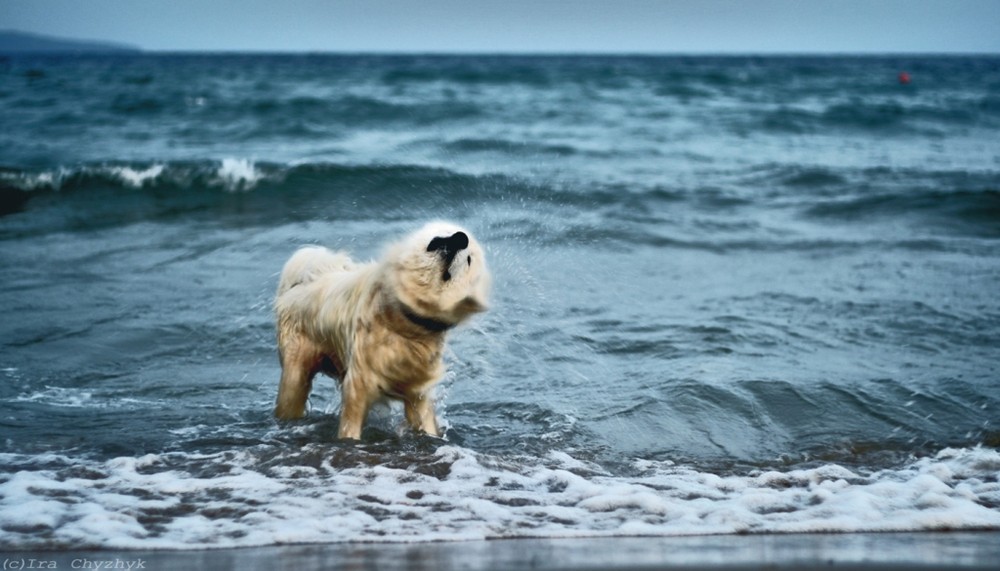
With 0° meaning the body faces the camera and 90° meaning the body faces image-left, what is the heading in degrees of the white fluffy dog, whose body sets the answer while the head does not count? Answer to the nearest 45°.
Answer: approximately 315°
